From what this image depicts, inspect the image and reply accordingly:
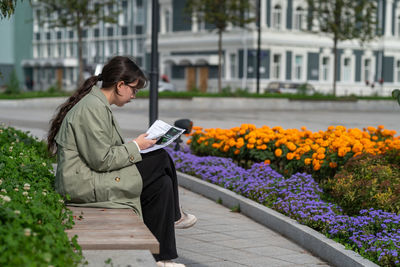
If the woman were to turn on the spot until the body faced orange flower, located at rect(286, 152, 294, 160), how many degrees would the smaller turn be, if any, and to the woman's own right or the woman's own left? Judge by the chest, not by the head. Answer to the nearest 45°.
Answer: approximately 45° to the woman's own left

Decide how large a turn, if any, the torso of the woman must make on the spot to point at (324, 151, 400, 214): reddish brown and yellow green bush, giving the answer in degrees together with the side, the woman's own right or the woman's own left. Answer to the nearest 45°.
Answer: approximately 45° to the woman's own left

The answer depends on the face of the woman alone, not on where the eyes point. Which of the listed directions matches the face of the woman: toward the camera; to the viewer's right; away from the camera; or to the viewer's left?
to the viewer's right

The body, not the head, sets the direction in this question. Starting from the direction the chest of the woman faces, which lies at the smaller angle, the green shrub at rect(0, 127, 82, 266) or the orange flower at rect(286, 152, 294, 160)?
the orange flower

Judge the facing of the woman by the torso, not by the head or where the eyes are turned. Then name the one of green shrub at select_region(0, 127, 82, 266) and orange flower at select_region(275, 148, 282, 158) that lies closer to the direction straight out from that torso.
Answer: the orange flower

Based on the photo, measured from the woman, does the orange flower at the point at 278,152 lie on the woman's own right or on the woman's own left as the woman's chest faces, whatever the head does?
on the woman's own left

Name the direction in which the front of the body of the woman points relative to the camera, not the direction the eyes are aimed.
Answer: to the viewer's right

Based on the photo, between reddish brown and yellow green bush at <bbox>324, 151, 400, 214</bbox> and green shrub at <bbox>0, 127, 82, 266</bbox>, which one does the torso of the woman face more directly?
the reddish brown and yellow green bush
